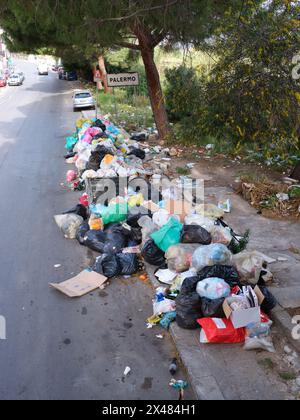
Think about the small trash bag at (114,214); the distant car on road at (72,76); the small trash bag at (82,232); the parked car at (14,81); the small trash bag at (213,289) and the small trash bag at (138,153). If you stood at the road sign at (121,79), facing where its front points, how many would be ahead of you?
4

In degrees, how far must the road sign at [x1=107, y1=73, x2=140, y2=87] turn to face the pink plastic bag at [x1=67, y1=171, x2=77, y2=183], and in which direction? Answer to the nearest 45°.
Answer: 0° — it already faces it

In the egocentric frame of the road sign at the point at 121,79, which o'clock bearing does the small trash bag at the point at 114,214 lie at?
The small trash bag is roughly at 12 o'clock from the road sign.

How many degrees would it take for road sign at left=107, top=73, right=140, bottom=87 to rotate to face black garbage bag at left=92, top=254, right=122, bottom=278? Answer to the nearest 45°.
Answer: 0° — it already faces it

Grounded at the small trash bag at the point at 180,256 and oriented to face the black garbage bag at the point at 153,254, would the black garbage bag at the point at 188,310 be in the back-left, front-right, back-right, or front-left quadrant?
back-left

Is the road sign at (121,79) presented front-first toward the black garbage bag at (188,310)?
yes

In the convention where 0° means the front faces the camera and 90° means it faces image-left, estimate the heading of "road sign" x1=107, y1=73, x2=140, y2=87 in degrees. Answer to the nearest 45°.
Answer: approximately 0°

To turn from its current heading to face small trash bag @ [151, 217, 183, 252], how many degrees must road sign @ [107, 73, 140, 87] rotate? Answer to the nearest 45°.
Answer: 0° — it already faces it

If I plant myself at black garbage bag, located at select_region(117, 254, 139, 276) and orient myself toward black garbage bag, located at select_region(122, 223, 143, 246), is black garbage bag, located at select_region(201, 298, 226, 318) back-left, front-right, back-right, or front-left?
back-right

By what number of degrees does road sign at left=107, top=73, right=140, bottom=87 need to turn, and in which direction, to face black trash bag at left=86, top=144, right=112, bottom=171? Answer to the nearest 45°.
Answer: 0° — it already faces it

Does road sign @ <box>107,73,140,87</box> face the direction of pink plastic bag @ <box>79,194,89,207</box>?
yes

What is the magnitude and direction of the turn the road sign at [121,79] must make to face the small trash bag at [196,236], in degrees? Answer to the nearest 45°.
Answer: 0° — it already faces it

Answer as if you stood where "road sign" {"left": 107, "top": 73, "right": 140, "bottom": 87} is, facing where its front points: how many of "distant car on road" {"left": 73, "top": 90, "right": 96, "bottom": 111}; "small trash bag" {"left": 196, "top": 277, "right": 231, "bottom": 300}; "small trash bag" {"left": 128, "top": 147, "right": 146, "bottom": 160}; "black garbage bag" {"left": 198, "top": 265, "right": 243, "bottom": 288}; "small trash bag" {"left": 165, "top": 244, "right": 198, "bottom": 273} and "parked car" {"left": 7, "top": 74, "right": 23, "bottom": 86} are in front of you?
4
